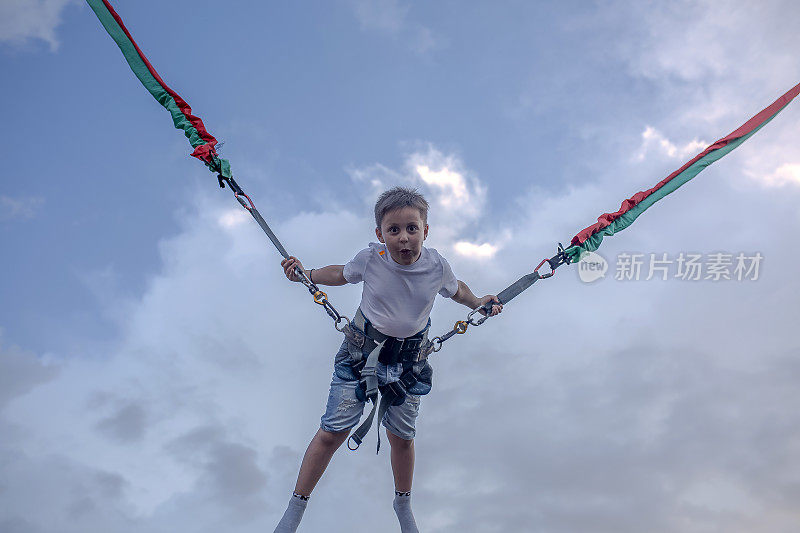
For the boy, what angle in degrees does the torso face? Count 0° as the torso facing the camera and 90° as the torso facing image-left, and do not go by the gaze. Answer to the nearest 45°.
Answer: approximately 0°
